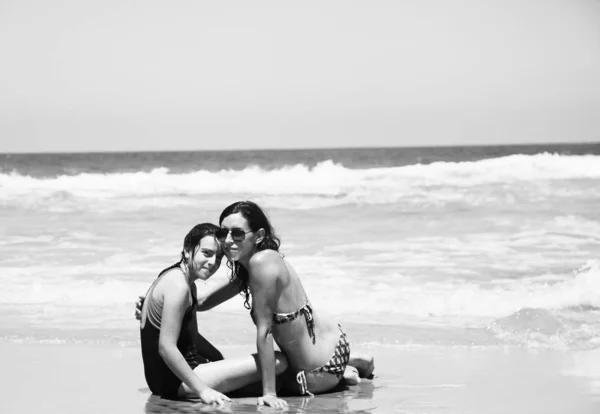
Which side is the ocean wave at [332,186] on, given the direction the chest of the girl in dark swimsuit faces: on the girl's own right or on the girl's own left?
on the girl's own left

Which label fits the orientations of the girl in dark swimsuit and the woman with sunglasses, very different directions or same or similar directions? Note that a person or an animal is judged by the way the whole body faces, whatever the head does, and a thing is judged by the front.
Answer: very different directions

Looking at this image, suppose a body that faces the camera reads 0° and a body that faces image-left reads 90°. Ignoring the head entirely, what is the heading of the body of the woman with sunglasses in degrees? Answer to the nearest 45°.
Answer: approximately 90°
